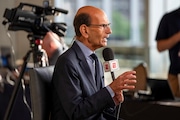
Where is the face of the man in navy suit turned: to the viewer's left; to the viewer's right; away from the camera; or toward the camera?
to the viewer's right

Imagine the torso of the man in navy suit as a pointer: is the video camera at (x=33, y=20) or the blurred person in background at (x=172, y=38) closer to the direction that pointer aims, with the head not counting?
the blurred person in background
